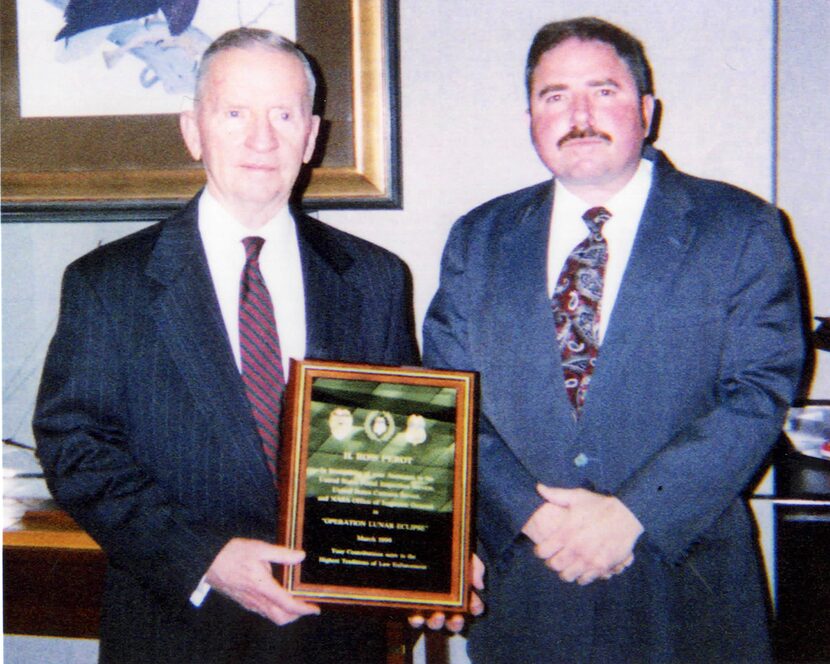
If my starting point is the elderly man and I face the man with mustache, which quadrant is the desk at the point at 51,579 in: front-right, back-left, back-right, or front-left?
back-left

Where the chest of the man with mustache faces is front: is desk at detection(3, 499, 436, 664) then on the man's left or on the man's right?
on the man's right

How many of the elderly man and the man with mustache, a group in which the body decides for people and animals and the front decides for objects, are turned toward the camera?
2

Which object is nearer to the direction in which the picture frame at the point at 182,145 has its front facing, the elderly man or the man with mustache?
the elderly man
